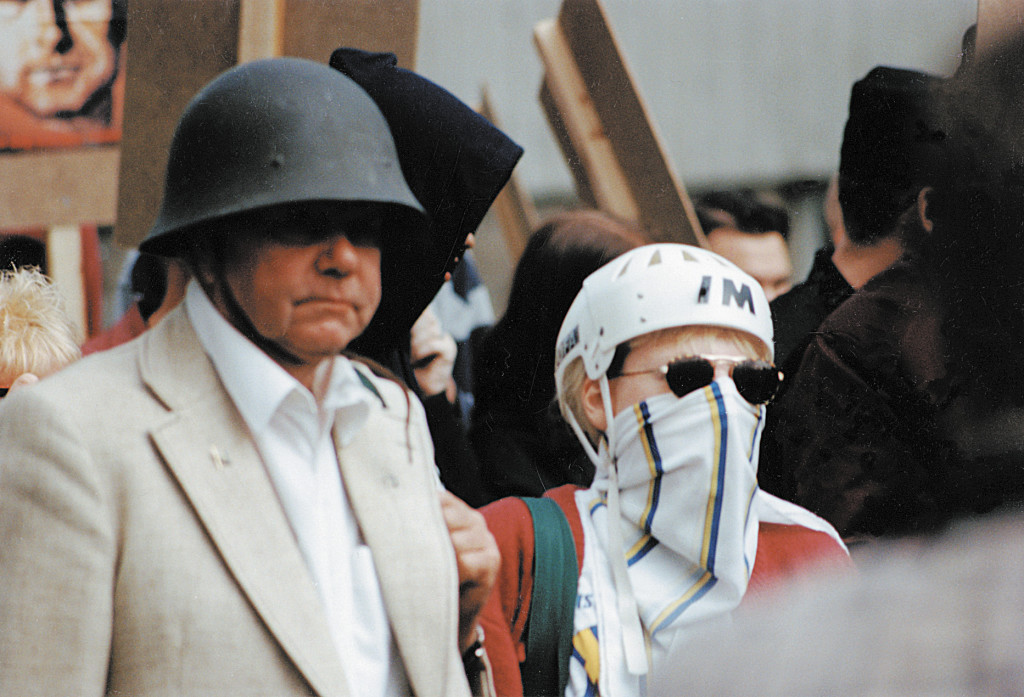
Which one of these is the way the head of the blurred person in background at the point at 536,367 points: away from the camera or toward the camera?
away from the camera

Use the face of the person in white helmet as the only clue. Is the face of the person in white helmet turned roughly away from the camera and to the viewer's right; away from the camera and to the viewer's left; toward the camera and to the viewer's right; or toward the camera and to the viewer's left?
toward the camera and to the viewer's right

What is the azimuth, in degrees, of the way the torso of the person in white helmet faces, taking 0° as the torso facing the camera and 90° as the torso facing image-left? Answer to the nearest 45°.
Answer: approximately 315°

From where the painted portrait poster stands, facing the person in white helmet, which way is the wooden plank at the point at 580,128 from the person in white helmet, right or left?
left

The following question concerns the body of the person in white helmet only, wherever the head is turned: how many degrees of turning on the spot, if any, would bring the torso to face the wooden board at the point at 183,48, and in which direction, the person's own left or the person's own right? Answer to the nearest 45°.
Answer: approximately 135° to the person's own right

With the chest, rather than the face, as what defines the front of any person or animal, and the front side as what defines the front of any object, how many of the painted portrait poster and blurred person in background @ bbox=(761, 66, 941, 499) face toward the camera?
1

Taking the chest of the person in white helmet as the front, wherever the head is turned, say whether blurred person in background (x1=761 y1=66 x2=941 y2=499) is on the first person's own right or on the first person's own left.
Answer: on the first person's own left

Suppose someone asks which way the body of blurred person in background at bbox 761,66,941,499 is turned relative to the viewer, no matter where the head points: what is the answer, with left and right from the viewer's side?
facing away from the viewer

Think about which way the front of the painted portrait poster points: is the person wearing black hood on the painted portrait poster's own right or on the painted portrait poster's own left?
on the painted portrait poster's own left

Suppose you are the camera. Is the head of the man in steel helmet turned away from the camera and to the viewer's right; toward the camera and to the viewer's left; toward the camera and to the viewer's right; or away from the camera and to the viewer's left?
toward the camera and to the viewer's right
